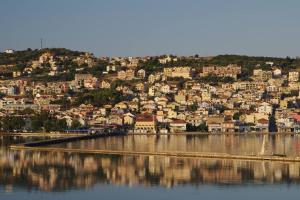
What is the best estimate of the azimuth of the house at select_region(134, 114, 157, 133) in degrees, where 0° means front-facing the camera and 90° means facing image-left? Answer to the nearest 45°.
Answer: approximately 0°

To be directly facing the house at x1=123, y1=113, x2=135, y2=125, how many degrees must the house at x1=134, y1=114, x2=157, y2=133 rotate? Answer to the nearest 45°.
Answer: approximately 135° to its right

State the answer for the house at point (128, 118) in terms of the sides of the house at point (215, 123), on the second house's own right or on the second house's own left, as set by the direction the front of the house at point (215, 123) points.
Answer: on the second house's own right

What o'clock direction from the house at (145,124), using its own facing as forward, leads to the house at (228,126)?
the house at (228,126) is roughly at 9 o'clock from the house at (145,124).

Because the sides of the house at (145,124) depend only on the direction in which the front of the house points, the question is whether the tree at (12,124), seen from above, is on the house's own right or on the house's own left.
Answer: on the house's own right

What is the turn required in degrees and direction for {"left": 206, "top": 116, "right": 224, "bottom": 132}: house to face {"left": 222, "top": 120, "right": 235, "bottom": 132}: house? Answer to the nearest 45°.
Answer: approximately 90° to its left

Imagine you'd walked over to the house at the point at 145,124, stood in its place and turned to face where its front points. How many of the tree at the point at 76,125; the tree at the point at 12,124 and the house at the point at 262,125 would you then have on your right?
2

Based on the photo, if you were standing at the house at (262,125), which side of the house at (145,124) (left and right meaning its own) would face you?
left

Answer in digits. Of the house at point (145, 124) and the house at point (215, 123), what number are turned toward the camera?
2

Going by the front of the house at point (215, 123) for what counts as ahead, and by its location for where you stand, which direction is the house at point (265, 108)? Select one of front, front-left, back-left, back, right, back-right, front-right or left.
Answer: back-left

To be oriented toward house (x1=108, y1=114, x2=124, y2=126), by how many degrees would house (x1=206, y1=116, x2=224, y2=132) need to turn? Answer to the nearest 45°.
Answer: approximately 90° to its right
